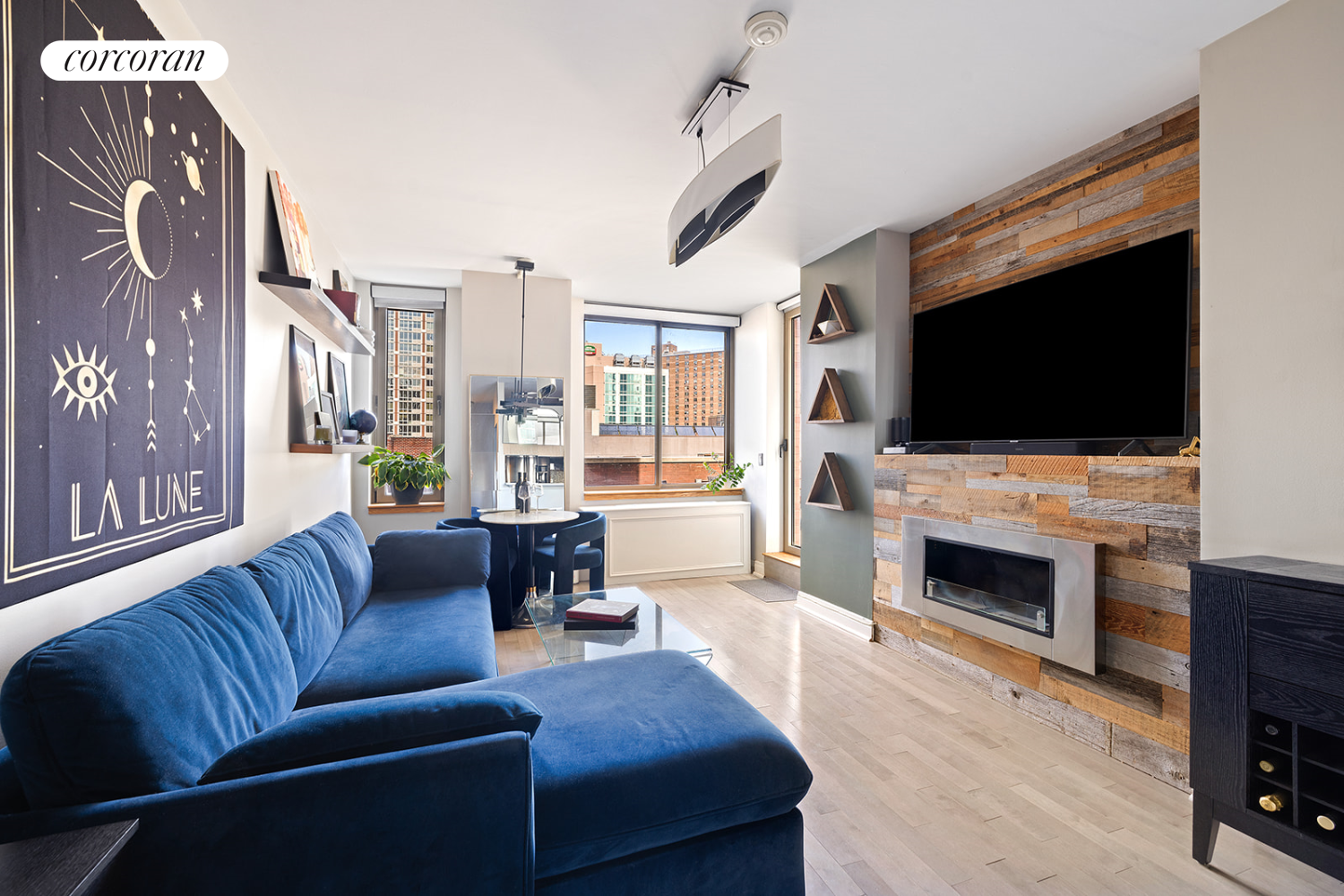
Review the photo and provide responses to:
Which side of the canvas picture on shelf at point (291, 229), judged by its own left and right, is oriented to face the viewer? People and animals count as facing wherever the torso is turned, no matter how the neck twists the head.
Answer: right

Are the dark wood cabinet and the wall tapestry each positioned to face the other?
yes

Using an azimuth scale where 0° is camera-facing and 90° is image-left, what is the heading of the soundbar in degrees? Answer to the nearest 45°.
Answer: approximately 45°

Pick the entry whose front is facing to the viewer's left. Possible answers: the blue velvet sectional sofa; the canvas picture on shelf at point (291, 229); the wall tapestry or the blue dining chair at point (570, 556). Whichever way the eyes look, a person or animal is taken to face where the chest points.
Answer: the blue dining chair

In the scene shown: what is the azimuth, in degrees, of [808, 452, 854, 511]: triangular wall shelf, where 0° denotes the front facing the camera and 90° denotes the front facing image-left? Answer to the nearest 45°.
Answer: approximately 45°

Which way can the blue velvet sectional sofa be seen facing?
to the viewer's right

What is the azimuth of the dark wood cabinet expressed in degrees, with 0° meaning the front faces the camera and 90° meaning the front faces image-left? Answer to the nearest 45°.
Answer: approximately 45°

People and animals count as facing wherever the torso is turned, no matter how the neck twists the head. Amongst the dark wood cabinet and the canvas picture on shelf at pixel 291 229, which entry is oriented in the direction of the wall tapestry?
the dark wood cabinet
